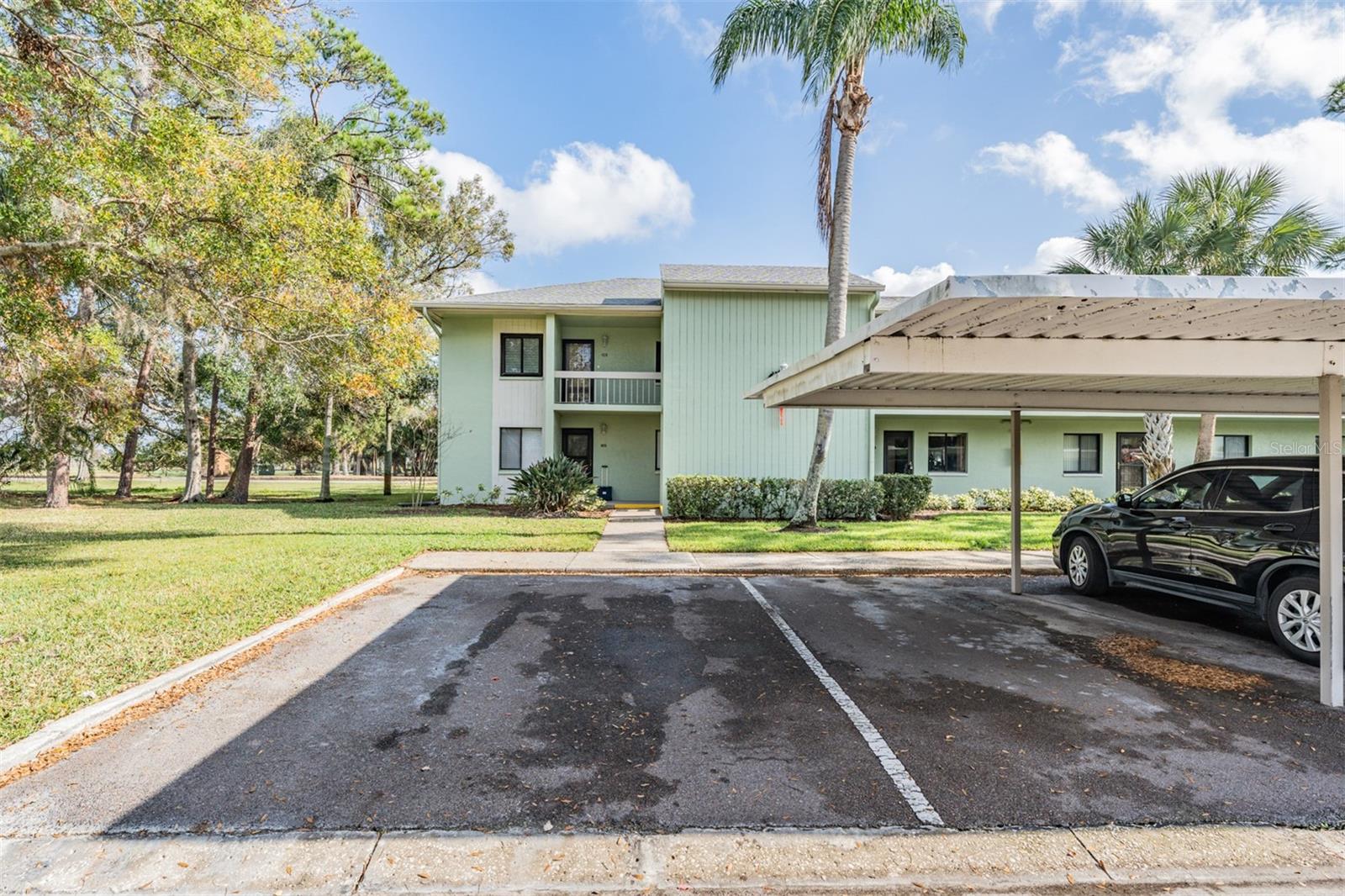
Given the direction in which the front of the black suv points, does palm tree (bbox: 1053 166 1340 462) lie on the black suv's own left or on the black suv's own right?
on the black suv's own right

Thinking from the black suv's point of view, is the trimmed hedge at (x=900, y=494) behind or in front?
in front

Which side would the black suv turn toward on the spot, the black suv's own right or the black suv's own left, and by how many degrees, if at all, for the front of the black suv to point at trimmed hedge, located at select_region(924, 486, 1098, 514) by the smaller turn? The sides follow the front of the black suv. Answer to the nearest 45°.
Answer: approximately 45° to the black suv's own right

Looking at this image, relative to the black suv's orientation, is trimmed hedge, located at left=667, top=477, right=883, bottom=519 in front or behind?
in front

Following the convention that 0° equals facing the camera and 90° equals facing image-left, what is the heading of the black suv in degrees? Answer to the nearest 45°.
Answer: approximately 135°
